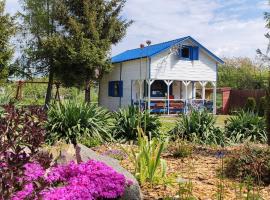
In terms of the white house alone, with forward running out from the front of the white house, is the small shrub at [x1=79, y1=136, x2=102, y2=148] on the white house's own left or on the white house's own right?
on the white house's own right

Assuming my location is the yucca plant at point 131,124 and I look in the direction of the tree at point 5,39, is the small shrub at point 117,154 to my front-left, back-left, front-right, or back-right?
back-left

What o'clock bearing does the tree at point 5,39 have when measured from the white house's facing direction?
The tree is roughly at 3 o'clock from the white house.

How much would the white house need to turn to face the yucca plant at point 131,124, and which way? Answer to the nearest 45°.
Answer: approximately 45° to its right

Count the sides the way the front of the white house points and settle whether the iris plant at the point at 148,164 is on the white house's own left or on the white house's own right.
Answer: on the white house's own right

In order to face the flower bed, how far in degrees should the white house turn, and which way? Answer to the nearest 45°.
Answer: approximately 45° to its right

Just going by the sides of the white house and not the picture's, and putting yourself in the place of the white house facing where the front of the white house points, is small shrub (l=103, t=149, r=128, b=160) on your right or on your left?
on your right

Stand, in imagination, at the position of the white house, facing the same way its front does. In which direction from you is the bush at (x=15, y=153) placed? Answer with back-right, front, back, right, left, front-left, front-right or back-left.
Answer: front-right

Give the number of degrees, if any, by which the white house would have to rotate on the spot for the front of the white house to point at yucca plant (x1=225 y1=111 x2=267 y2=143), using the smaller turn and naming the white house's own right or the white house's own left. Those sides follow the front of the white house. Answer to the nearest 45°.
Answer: approximately 45° to the white house's own right

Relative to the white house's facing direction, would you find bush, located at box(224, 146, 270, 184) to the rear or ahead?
ahead

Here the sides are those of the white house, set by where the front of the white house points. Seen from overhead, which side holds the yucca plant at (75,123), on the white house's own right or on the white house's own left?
on the white house's own right

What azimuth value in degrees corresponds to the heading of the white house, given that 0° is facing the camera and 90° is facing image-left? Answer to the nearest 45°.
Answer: approximately 315°
